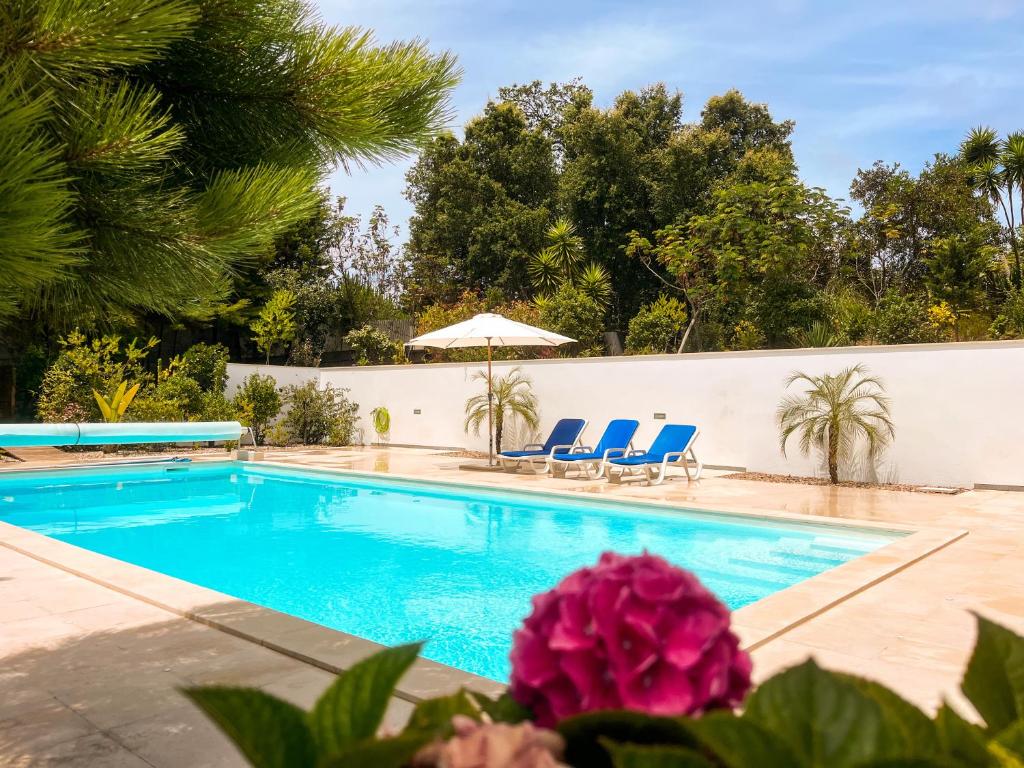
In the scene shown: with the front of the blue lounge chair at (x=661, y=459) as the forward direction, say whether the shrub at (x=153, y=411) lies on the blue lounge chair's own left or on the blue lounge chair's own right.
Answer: on the blue lounge chair's own right

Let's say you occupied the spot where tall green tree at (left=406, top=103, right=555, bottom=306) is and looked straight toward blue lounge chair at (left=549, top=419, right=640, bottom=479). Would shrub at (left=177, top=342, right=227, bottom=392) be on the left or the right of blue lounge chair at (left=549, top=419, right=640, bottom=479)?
right

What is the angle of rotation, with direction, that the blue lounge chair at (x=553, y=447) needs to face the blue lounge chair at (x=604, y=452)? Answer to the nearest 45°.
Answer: approximately 90° to its left

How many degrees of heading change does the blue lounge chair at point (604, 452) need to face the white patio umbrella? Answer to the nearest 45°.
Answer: approximately 90° to its right
